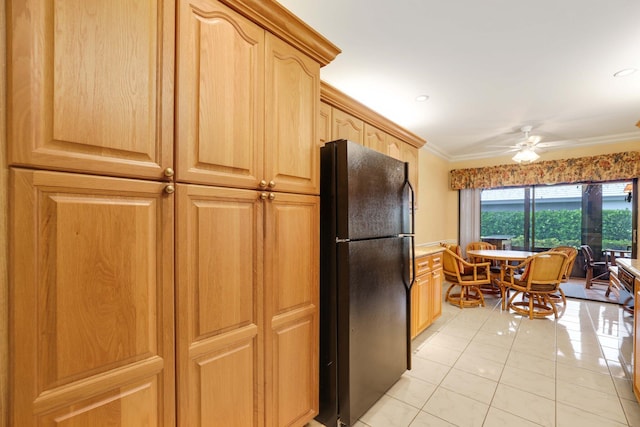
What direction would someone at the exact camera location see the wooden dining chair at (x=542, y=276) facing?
facing away from the viewer and to the left of the viewer
